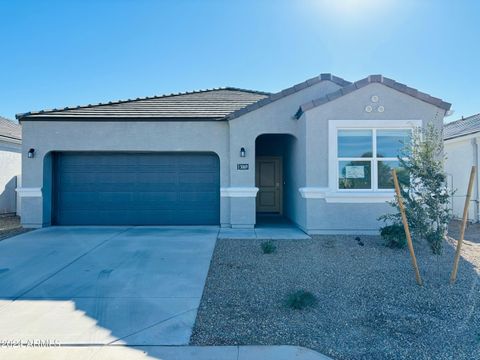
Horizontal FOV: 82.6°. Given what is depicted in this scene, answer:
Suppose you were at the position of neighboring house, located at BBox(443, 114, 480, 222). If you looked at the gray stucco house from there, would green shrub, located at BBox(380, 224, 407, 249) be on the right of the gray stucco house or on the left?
left

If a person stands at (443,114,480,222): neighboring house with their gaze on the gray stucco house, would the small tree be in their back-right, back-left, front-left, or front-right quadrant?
front-left

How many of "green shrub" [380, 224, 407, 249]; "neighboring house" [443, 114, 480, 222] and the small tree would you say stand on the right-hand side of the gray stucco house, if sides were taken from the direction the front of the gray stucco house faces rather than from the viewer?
0

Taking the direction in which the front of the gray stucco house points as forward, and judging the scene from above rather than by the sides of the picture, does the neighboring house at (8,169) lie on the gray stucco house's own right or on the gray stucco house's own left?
on the gray stucco house's own right

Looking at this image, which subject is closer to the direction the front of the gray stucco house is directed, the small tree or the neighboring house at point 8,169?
the small tree

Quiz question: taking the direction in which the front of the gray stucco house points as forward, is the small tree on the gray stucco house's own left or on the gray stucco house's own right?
on the gray stucco house's own left

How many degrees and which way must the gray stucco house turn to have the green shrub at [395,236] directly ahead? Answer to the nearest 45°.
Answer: approximately 45° to its left

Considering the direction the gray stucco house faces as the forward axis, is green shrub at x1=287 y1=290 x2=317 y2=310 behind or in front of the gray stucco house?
in front

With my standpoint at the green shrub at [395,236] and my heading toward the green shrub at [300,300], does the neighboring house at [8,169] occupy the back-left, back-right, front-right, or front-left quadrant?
front-right

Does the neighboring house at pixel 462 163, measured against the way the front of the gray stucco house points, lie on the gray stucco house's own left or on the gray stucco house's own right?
on the gray stucco house's own left

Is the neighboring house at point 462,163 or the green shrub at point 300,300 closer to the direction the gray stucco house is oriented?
the green shrub

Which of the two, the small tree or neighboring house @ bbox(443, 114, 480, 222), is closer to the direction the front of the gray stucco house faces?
the small tree

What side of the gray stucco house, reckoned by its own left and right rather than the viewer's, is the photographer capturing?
front

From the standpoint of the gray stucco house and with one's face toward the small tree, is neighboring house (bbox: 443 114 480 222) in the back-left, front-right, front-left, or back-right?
front-left
